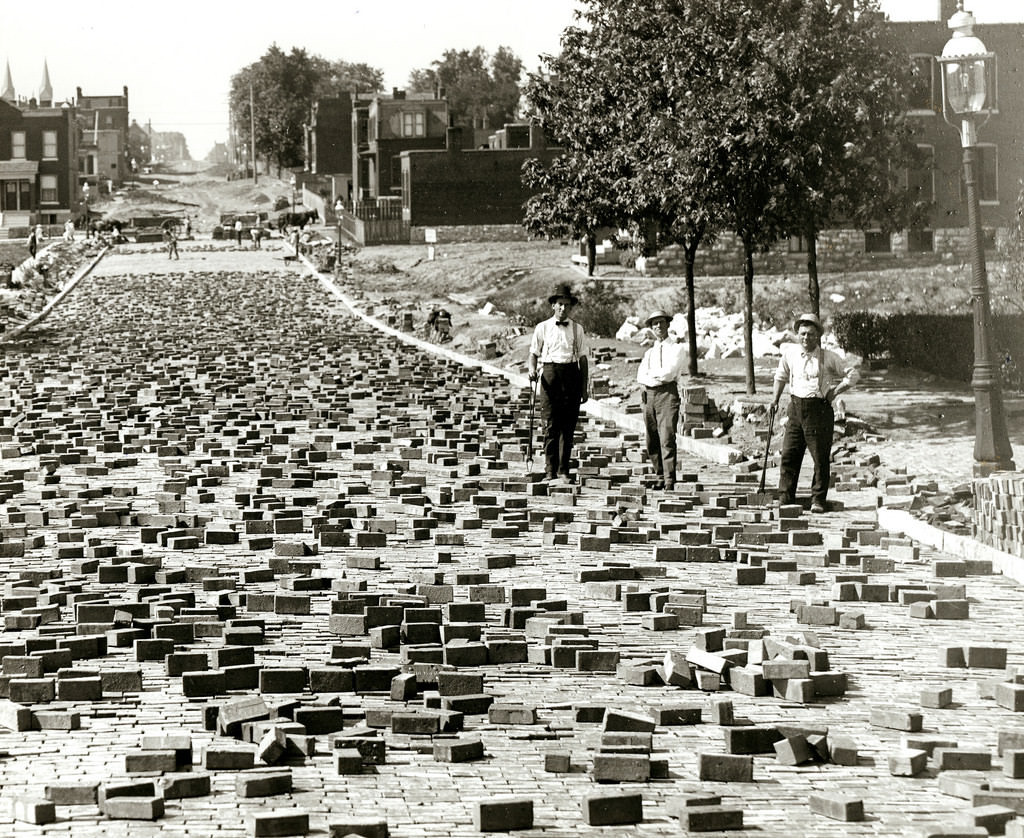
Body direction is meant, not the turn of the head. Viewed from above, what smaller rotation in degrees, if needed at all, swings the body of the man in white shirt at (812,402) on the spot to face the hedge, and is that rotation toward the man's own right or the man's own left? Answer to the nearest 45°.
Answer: approximately 180°

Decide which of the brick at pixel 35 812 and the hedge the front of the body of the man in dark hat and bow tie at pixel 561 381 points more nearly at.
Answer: the brick

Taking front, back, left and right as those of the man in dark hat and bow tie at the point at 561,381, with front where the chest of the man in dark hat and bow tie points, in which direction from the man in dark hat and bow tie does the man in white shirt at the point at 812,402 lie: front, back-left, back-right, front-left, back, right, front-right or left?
front-left

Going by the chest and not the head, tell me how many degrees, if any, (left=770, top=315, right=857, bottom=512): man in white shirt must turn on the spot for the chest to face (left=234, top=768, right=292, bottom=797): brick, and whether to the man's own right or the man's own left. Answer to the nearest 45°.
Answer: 0° — they already face it

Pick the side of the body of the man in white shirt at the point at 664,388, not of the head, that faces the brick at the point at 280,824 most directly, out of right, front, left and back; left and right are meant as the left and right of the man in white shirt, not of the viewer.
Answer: front

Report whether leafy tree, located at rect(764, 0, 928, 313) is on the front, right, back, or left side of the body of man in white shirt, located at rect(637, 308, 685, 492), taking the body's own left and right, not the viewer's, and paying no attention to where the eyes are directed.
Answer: back

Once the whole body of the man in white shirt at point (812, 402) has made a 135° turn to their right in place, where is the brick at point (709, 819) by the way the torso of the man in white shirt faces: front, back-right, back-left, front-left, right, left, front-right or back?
back-left

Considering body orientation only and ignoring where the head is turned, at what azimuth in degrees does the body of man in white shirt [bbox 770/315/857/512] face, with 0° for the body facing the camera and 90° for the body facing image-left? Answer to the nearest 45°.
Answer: approximately 0°

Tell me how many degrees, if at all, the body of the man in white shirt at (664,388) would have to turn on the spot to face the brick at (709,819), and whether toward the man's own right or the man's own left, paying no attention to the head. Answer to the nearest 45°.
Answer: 0° — they already face it

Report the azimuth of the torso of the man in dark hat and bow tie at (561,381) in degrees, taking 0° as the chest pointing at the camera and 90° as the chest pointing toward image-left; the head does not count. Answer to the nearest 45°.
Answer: approximately 0°

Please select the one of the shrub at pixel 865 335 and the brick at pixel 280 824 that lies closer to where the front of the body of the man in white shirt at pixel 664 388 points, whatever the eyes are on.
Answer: the brick
